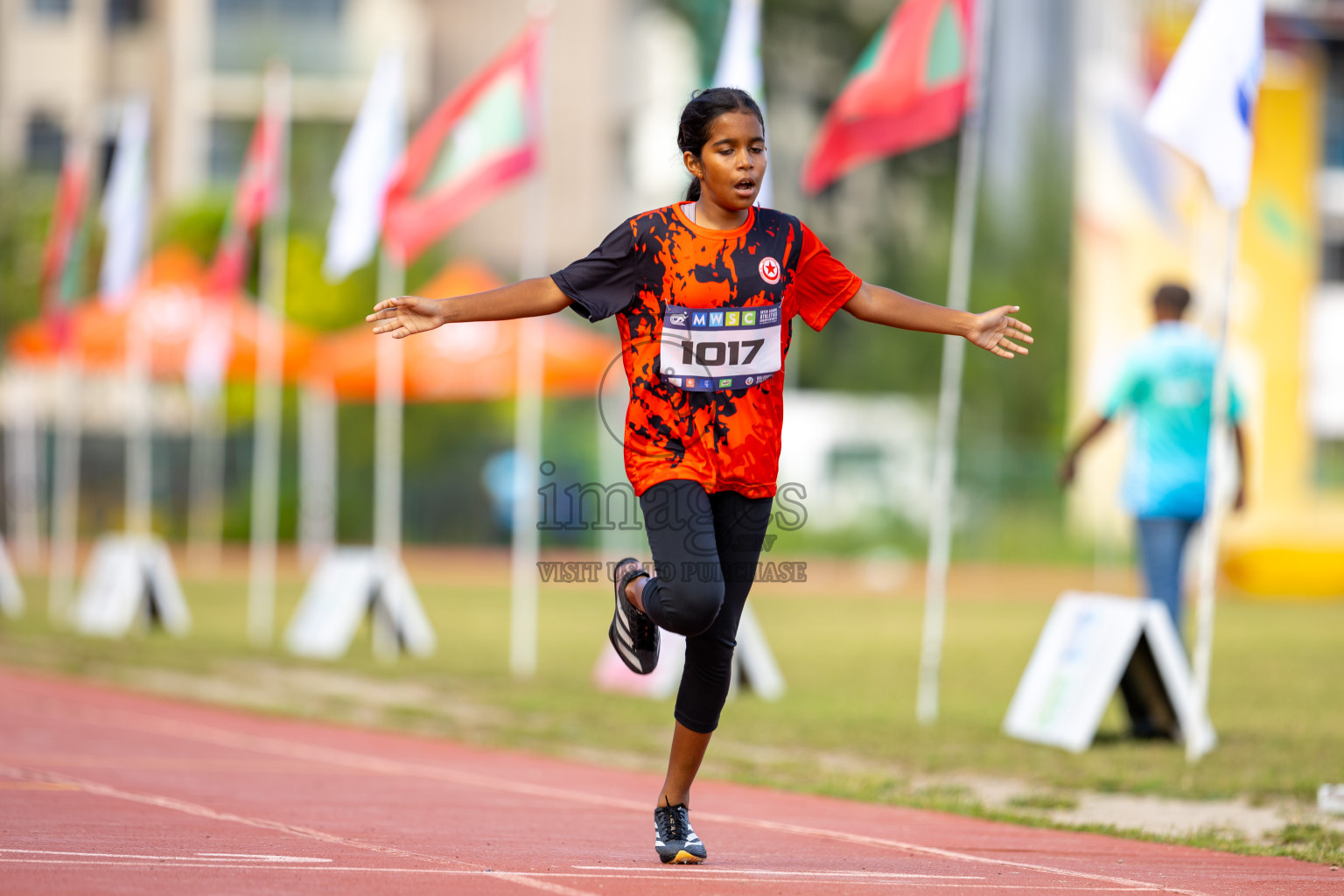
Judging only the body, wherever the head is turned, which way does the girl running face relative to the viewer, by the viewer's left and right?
facing the viewer

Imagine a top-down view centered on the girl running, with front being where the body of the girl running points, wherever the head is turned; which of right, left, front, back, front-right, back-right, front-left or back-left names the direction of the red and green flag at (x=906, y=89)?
back

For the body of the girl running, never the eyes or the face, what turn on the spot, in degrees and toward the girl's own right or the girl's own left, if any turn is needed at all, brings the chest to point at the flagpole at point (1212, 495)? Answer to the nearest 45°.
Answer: approximately 135° to the girl's own left

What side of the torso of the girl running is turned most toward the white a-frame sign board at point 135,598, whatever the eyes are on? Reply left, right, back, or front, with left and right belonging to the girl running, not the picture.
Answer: back

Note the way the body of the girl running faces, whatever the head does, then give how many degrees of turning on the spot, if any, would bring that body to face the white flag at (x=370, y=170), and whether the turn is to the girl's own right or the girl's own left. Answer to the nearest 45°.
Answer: approximately 180°

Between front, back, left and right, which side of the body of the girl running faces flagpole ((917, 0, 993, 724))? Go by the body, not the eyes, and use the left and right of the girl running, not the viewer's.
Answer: back

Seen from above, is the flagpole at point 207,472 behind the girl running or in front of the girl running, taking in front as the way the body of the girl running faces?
behind

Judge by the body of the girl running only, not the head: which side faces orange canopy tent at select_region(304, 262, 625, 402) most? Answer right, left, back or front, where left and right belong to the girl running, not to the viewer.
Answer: back

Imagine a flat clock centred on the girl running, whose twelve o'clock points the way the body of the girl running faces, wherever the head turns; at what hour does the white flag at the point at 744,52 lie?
The white flag is roughly at 6 o'clock from the girl running.

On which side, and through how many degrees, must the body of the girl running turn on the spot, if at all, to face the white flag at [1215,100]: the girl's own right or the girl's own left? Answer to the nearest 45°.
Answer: approximately 135° to the girl's own left

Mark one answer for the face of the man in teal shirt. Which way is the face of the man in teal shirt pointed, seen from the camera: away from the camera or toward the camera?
away from the camera

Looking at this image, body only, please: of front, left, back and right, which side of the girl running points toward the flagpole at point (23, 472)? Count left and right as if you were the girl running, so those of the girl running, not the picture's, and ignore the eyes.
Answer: back

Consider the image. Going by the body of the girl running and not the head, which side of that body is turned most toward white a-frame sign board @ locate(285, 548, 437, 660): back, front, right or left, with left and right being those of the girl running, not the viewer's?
back
